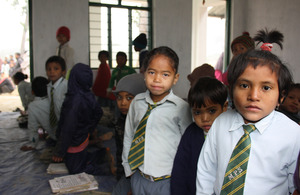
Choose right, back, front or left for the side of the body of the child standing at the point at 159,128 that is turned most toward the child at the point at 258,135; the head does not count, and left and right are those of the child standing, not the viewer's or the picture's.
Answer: left

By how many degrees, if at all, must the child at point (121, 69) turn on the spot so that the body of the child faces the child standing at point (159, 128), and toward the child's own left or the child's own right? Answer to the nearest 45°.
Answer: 0° — they already face them

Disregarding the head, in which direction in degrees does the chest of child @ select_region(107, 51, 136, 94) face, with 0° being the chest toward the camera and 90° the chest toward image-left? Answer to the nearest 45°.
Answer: approximately 0°
